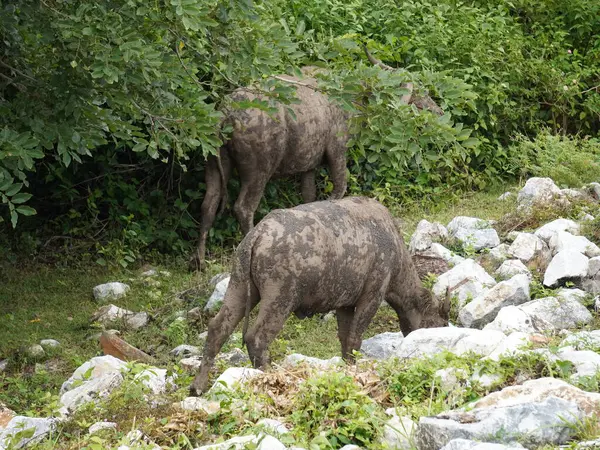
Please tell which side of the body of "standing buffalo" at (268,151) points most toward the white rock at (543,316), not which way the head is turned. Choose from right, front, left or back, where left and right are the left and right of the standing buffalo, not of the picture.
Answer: right

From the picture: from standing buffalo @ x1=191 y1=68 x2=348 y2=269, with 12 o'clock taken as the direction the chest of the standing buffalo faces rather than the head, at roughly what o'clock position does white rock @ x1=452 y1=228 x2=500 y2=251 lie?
The white rock is roughly at 2 o'clock from the standing buffalo.

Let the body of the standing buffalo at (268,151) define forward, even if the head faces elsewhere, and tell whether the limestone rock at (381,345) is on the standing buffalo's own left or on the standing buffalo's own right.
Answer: on the standing buffalo's own right

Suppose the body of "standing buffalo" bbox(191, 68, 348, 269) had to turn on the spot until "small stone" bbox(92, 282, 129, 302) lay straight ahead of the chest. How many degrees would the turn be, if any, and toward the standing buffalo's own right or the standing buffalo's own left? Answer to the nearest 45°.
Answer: approximately 180°

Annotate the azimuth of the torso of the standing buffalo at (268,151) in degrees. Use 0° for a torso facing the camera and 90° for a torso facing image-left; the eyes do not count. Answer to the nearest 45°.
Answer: approximately 225°

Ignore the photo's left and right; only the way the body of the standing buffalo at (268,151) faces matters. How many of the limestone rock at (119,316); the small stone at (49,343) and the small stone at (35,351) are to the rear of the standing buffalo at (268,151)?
3

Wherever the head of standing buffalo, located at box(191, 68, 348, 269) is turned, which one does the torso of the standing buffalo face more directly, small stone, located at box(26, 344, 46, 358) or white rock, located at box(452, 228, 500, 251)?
the white rock

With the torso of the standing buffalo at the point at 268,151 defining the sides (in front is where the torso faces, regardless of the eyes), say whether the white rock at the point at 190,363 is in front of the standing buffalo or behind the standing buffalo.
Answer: behind

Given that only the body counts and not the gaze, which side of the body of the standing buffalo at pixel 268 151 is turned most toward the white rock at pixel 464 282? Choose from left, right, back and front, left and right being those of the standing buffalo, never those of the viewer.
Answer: right

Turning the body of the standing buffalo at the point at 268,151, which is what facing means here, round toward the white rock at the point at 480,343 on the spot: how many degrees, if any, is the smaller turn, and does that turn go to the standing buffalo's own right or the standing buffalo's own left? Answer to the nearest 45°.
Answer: approximately 135° to the standing buffalo's own right

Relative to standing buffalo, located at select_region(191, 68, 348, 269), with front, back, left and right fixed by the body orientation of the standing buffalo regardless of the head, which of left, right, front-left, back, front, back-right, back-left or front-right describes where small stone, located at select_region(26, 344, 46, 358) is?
back

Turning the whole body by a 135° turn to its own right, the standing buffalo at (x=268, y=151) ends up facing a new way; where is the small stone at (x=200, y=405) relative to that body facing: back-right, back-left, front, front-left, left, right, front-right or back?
front

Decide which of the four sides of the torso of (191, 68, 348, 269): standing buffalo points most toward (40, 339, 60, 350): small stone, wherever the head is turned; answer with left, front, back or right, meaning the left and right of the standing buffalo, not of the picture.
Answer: back

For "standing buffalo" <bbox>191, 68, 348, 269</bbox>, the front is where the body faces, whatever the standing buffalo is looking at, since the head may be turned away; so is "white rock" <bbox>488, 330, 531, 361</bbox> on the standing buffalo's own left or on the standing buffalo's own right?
on the standing buffalo's own right

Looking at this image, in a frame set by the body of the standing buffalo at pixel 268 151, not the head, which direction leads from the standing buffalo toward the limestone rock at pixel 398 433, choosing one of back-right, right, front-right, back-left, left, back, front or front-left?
back-right

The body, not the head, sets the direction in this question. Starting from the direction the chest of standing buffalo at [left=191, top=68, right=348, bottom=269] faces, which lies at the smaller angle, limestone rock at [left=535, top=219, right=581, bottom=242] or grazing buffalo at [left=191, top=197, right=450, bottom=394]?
the limestone rock
